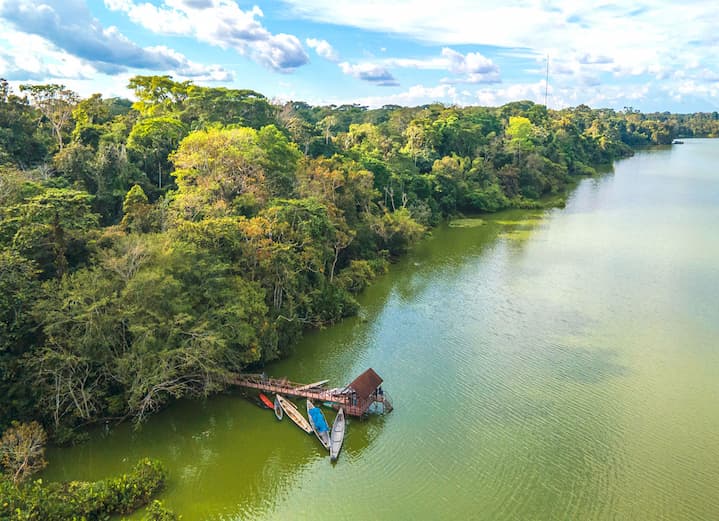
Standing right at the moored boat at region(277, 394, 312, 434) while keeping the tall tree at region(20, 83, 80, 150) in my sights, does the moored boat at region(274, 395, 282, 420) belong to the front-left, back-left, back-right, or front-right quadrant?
front-left
